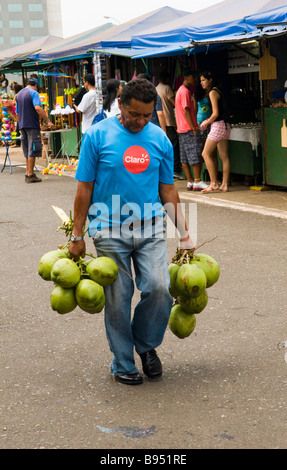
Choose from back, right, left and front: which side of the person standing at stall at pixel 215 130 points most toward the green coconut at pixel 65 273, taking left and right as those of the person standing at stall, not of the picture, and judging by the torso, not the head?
left

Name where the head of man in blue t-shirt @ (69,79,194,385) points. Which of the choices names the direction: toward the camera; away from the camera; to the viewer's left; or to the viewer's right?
toward the camera

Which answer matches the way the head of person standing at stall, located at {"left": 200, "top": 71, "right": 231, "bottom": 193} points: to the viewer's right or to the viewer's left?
to the viewer's left

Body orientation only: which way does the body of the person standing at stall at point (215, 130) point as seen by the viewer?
to the viewer's left

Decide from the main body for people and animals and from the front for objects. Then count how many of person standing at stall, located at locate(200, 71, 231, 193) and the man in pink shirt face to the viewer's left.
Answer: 1

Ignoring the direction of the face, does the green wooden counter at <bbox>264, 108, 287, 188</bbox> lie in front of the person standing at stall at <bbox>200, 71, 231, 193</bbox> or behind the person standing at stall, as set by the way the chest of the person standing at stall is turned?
behind

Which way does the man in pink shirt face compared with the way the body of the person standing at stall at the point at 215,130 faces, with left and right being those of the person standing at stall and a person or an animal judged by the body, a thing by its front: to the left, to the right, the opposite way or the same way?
the opposite way

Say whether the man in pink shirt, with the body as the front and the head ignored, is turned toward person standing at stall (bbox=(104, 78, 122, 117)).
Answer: no

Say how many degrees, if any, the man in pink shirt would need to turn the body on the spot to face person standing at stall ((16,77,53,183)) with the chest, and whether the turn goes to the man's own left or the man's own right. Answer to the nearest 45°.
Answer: approximately 135° to the man's own left

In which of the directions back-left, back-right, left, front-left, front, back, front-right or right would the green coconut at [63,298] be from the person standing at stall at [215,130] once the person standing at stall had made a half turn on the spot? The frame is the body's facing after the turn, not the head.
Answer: right

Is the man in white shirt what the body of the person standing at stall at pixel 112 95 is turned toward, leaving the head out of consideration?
no
